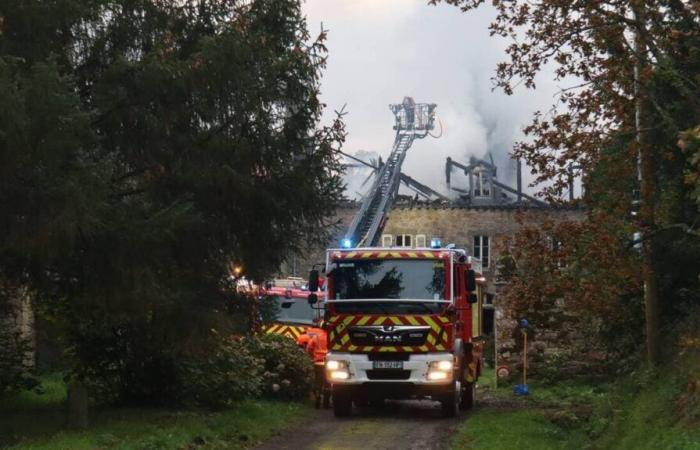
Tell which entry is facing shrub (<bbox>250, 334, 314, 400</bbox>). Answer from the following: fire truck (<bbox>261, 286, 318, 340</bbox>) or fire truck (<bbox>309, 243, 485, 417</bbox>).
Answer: fire truck (<bbox>261, 286, 318, 340</bbox>)

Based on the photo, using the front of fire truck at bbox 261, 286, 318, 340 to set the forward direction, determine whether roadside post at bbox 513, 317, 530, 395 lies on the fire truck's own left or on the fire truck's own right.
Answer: on the fire truck's own left

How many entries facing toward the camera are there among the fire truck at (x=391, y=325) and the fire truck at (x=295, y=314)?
2

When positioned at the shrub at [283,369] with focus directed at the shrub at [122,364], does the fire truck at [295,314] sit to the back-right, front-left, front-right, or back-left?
back-right

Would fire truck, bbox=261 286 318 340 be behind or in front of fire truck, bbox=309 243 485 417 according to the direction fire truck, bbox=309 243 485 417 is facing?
behind

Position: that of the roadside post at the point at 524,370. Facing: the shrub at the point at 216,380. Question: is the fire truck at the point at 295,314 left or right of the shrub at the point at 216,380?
right

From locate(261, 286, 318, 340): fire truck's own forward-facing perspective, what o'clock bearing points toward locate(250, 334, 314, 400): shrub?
The shrub is roughly at 12 o'clock from the fire truck.

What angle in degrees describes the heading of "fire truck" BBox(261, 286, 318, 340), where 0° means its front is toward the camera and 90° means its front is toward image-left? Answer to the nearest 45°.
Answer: approximately 0°

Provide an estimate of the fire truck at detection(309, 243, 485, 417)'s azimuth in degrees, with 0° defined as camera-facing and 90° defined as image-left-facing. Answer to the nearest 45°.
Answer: approximately 0°

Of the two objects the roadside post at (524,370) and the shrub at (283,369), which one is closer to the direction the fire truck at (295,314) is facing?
the shrub
